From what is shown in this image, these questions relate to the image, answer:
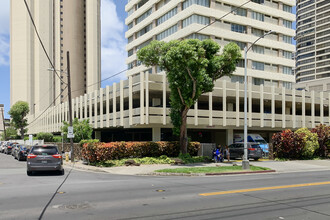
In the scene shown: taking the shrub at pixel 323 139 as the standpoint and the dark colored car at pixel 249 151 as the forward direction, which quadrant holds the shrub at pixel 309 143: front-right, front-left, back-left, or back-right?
front-left

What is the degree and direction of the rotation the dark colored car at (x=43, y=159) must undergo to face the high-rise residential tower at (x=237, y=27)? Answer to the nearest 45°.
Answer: approximately 45° to its right

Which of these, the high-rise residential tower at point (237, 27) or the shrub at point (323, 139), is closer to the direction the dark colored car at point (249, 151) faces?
the high-rise residential tower

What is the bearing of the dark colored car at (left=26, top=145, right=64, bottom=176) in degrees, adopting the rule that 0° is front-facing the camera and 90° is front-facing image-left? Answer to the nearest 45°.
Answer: approximately 180°

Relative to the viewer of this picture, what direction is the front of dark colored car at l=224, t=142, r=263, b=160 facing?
facing away from the viewer and to the left of the viewer

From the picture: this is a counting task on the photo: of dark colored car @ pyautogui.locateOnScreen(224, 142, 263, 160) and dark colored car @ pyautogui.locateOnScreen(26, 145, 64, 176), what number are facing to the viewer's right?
0

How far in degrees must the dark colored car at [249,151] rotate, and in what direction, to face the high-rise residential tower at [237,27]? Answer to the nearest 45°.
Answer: approximately 45° to its right

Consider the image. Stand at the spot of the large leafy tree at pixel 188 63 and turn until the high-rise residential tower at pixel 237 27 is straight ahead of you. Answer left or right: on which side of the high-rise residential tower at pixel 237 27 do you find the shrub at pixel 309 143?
right

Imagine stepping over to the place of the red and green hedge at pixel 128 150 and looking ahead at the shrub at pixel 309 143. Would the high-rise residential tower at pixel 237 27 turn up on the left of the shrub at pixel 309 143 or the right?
left
